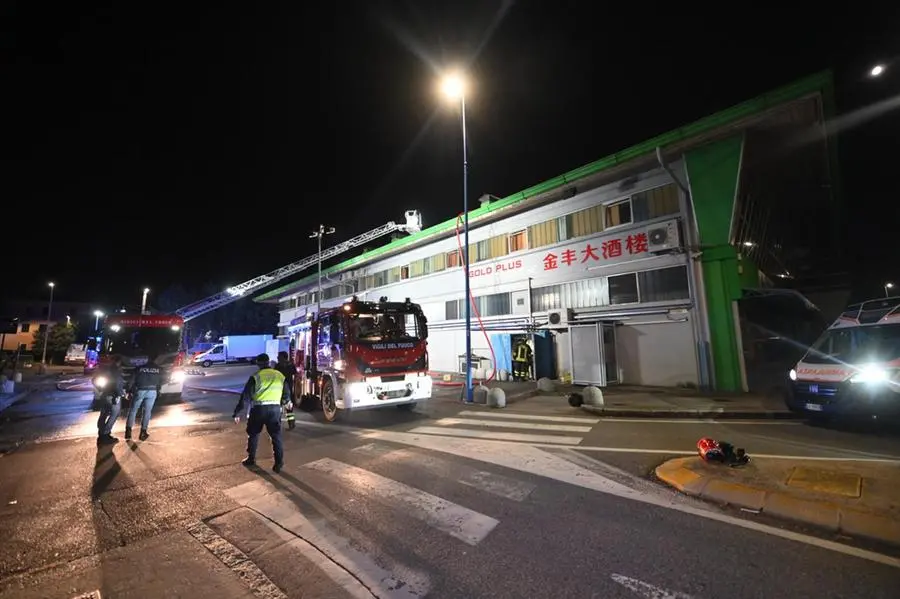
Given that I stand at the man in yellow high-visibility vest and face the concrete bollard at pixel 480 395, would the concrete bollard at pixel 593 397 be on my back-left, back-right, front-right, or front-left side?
front-right

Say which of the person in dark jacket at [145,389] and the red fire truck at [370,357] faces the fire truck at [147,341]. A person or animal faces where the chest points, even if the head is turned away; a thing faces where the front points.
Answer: the person in dark jacket

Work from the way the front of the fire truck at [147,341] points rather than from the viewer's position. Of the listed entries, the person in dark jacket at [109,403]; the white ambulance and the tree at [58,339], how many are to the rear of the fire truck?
1

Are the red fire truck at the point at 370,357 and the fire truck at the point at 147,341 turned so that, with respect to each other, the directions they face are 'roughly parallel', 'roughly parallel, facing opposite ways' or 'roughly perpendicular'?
roughly parallel

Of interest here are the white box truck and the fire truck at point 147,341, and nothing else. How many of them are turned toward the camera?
1

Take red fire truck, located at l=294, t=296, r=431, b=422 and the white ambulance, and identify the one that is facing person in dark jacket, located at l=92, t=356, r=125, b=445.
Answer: the white ambulance

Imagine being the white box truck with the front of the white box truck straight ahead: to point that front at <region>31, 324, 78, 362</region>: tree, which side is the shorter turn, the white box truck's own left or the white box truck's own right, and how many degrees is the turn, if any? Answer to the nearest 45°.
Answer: approximately 45° to the white box truck's own right

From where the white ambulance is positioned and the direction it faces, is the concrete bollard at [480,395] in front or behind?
in front

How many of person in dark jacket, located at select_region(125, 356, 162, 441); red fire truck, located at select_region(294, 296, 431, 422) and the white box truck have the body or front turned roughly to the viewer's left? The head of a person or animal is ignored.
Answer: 1

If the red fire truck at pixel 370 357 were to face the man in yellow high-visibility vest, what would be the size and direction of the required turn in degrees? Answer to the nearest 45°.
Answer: approximately 90° to its right

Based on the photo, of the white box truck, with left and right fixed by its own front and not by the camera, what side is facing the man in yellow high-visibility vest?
left

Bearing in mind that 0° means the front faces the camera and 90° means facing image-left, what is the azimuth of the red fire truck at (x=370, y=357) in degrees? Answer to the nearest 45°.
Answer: approximately 315°

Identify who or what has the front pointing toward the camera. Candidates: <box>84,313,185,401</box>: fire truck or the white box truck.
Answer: the fire truck

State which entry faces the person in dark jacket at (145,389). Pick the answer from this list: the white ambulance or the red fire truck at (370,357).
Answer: the white ambulance

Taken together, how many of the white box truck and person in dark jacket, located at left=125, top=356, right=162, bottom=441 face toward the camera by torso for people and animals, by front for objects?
0

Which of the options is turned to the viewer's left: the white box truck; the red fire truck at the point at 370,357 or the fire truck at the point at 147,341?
the white box truck

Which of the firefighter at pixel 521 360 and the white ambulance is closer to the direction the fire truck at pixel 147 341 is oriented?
the white ambulance

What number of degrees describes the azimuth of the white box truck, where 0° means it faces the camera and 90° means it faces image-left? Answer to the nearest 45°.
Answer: approximately 90°
